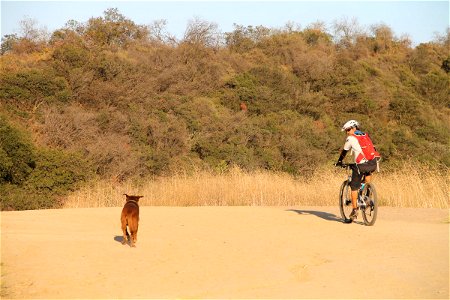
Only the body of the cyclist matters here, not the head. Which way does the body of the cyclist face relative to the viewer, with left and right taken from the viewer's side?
facing away from the viewer and to the left of the viewer

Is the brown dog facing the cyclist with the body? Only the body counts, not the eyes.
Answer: no

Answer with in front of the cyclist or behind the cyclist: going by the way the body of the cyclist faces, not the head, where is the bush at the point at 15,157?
in front

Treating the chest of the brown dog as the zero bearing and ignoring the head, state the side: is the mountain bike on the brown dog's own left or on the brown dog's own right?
on the brown dog's own right

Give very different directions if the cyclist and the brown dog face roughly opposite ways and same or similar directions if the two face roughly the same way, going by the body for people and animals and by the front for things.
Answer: same or similar directions

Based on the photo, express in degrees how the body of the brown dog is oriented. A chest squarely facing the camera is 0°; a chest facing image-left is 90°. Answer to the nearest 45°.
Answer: approximately 180°

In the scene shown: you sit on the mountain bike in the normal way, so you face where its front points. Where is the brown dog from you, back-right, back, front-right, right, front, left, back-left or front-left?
left

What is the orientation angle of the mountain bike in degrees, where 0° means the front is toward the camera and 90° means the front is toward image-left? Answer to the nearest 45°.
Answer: approximately 135°

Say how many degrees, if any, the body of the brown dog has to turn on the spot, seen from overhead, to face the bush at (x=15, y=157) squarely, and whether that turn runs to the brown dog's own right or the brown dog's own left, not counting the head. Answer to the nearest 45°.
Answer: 0° — it already faces it

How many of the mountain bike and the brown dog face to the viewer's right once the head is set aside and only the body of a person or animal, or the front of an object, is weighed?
0

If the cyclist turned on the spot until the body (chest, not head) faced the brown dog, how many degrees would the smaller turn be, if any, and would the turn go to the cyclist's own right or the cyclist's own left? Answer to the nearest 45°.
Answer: approximately 90° to the cyclist's own left
